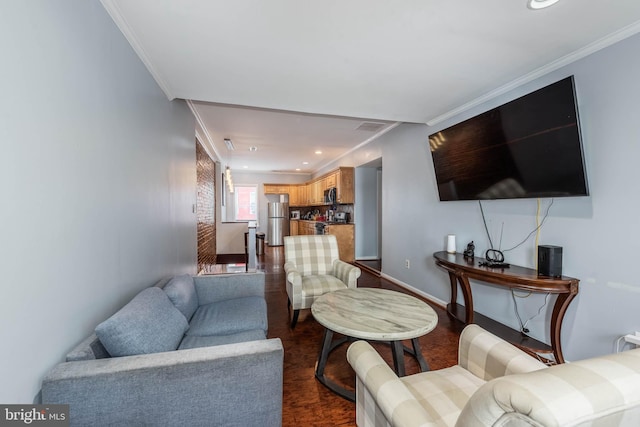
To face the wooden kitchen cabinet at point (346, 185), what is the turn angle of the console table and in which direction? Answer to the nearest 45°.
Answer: approximately 90° to its right

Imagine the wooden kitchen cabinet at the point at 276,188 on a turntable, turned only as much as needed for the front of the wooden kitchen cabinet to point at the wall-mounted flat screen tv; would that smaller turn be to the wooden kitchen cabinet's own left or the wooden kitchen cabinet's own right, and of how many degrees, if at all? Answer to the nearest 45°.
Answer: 0° — it already faces it

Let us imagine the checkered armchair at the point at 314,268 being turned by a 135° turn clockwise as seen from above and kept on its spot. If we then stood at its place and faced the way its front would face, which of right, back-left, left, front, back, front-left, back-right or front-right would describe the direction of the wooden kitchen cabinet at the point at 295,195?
right

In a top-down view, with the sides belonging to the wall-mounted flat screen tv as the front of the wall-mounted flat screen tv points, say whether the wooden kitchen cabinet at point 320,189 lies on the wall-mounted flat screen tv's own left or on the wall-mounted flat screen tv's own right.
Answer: on the wall-mounted flat screen tv's own right

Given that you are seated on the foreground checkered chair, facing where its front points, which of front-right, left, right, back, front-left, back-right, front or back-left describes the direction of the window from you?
front

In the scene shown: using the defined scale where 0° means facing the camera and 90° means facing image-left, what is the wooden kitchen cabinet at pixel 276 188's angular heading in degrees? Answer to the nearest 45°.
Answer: approximately 0°

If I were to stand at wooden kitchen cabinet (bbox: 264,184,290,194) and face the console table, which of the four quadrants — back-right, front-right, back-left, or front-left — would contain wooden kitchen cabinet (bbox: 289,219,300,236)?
front-left

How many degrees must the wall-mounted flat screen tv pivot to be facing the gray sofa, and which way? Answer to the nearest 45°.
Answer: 0° — it already faces it

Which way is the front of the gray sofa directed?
to the viewer's right

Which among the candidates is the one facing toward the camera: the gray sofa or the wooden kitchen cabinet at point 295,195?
the wooden kitchen cabinet

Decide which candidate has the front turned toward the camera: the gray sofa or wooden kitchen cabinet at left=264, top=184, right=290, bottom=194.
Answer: the wooden kitchen cabinet

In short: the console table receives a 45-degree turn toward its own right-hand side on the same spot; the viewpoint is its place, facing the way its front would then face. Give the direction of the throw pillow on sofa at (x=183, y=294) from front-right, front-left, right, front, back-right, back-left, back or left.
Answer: front-left

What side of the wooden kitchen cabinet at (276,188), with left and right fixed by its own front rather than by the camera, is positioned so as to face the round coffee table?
front

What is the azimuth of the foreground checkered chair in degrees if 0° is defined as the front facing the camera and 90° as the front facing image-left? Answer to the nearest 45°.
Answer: approximately 135°

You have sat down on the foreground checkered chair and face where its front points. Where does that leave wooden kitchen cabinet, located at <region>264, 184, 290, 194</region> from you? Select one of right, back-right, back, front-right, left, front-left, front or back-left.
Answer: front

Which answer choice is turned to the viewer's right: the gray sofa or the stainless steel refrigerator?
the gray sofa

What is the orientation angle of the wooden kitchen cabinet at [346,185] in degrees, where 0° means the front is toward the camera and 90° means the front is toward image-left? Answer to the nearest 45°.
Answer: approximately 90°

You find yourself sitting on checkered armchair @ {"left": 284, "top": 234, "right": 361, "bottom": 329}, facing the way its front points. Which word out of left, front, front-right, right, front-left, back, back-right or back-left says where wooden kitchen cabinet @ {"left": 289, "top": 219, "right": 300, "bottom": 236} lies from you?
back-left

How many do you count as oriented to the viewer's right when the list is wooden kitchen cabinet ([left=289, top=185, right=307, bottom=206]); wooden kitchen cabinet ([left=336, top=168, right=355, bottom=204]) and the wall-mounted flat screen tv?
0

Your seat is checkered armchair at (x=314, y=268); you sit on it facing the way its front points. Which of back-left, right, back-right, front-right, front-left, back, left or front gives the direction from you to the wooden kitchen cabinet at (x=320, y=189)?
back-left

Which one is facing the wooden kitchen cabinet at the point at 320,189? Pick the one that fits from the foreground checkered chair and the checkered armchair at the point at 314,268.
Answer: the foreground checkered chair

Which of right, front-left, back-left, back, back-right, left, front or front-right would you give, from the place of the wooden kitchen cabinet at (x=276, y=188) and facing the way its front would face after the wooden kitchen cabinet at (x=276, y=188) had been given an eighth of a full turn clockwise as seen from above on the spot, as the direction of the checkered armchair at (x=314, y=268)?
front-left

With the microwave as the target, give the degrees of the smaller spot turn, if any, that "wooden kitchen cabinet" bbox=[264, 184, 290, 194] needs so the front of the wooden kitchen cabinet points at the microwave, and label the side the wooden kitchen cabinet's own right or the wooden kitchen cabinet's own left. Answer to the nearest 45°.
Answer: approximately 45° to the wooden kitchen cabinet's own left

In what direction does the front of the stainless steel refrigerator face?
toward the camera
